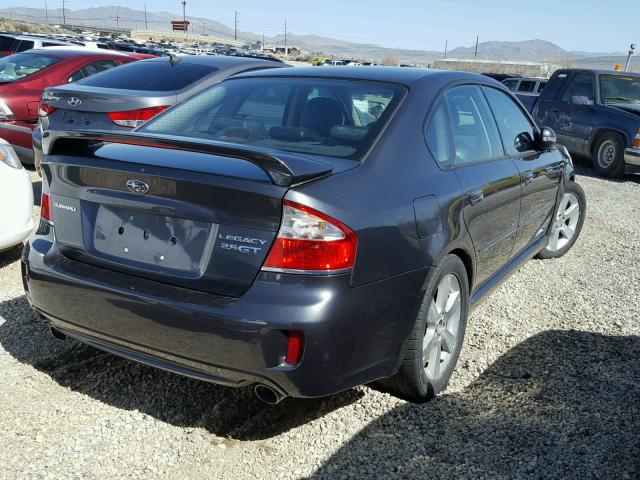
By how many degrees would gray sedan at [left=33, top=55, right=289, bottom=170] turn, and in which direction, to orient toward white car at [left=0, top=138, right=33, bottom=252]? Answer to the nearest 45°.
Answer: approximately 135° to its right

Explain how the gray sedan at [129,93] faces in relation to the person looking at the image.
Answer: facing away from the viewer and to the right of the viewer

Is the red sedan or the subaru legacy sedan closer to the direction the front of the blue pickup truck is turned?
the subaru legacy sedan

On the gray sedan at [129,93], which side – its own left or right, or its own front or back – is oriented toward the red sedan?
left

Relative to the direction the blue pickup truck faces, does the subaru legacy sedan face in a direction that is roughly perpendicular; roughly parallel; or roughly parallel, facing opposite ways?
roughly perpendicular

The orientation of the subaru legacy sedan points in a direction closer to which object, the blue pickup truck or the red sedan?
the blue pickup truck

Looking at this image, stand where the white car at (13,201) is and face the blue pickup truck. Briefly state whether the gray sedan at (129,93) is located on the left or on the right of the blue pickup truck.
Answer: left

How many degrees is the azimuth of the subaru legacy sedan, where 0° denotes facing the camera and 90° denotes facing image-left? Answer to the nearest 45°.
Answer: approximately 225°

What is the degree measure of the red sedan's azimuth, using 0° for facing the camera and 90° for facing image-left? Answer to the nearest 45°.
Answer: approximately 225°
